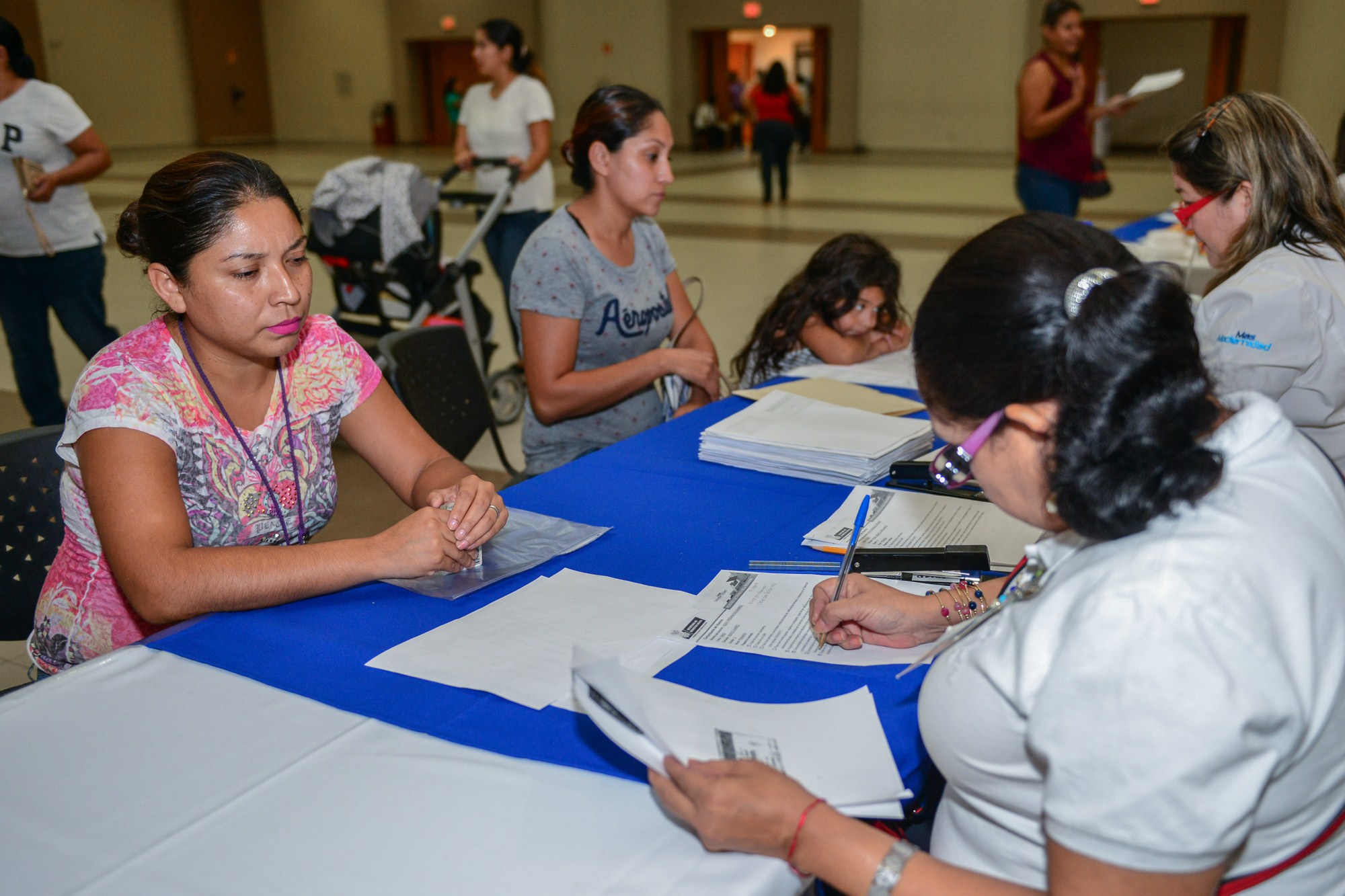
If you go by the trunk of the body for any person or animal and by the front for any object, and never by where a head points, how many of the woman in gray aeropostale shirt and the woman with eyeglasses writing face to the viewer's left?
1

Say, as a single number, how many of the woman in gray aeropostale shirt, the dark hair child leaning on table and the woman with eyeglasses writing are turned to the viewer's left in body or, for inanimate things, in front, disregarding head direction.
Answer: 1

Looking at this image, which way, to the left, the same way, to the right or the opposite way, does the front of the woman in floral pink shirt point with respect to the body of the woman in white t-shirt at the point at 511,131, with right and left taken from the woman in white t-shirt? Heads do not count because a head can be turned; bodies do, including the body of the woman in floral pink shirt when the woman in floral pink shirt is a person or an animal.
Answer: to the left

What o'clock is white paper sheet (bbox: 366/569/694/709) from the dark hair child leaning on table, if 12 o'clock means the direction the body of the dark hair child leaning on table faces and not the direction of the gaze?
The white paper sheet is roughly at 2 o'clock from the dark hair child leaning on table.

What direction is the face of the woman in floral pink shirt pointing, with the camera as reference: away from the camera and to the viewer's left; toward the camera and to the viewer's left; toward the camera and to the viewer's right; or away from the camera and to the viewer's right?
toward the camera and to the viewer's right

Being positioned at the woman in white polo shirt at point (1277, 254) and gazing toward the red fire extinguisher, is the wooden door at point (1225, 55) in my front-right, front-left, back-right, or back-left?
front-right

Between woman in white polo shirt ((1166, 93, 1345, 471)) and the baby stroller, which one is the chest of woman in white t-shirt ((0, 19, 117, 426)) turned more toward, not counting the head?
the woman in white polo shirt

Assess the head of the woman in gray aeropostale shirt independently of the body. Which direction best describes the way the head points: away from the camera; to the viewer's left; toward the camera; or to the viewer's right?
to the viewer's right

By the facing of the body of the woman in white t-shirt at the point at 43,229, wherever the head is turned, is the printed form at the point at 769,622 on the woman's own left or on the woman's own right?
on the woman's own left

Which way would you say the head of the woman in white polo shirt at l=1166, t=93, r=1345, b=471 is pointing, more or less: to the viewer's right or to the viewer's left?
to the viewer's left

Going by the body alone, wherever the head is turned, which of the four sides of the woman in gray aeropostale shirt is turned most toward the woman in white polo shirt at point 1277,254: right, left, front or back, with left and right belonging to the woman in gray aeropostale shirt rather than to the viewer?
front

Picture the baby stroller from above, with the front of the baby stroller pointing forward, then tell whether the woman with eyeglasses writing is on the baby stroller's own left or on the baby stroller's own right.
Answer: on the baby stroller's own left

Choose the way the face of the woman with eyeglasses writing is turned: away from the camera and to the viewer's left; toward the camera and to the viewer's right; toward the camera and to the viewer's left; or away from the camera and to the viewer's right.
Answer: away from the camera and to the viewer's left

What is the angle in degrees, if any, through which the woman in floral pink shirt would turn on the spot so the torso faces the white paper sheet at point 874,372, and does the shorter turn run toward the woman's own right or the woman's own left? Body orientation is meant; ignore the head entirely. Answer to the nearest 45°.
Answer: approximately 90° to the woman's own left

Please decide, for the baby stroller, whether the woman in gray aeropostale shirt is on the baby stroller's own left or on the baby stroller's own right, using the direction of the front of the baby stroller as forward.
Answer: on the baby stroller's own left

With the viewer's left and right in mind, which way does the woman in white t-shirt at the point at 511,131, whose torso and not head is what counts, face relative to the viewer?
facing the viewer and to the left of the viewer
